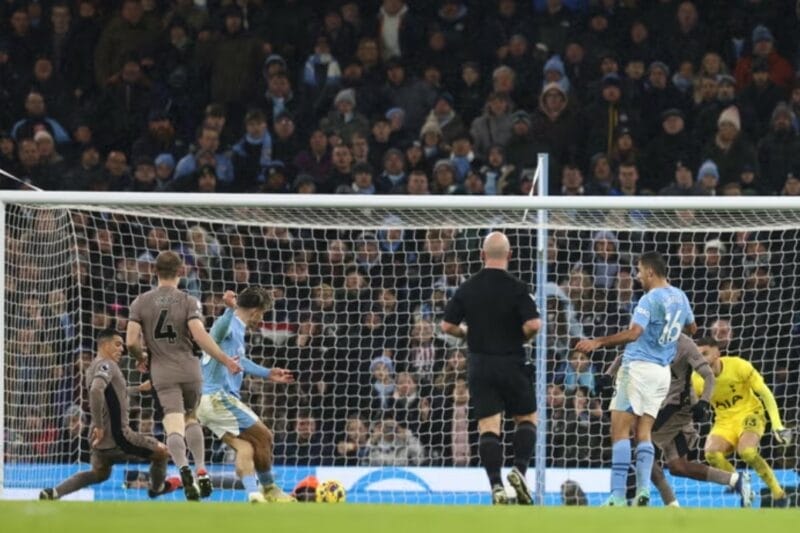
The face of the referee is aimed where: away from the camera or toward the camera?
away from the camera

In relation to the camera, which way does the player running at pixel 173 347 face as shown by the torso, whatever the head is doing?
away from the camera

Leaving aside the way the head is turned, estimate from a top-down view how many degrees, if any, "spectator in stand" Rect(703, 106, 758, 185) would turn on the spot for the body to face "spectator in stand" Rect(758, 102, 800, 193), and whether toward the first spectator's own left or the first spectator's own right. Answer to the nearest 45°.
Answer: approximately 135° to the first spectator's own left

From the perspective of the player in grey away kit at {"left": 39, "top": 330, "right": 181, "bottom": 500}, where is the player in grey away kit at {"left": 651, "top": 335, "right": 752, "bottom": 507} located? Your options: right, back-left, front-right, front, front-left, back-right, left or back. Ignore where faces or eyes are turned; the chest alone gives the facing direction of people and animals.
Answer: front

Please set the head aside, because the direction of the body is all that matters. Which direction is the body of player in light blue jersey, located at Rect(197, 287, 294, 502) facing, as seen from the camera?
to the viewer's right

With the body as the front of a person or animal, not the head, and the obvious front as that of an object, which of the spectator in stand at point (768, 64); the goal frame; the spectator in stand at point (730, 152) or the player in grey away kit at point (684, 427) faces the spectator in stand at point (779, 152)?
the spectator in stand at point (768, 64)

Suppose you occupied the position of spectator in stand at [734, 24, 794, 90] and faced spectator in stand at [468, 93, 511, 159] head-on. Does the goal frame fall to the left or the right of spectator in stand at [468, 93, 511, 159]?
left

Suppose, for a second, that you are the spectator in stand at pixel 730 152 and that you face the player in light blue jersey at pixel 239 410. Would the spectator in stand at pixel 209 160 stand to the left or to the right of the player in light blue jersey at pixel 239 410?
right

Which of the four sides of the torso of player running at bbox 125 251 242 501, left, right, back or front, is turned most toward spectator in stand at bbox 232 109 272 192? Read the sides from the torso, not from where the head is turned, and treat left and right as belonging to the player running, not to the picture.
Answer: front

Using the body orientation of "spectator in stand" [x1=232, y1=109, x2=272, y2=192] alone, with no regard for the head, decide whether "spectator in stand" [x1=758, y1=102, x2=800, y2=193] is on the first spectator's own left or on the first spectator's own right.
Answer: on the first spectator's own left

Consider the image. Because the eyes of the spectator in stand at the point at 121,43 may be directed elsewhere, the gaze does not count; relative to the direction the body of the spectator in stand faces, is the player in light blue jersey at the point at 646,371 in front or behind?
in front

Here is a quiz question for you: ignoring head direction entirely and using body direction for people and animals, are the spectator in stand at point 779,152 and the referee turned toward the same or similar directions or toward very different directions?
very different directions

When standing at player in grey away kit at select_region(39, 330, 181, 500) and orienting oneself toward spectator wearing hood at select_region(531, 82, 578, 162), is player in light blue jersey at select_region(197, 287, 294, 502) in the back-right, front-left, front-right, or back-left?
front-right

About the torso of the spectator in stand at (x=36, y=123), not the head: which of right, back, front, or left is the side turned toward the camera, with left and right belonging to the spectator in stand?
front

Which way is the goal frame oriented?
toward the camera

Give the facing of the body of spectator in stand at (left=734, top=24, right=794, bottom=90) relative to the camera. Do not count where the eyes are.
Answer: toward the camera

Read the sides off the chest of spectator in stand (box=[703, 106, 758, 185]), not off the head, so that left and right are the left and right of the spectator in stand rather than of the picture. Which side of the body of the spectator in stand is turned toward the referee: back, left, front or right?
front

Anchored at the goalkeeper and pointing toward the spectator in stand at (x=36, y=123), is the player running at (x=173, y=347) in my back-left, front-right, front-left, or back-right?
front-left

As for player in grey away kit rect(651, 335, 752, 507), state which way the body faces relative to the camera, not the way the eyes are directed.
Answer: to the viewer's left
